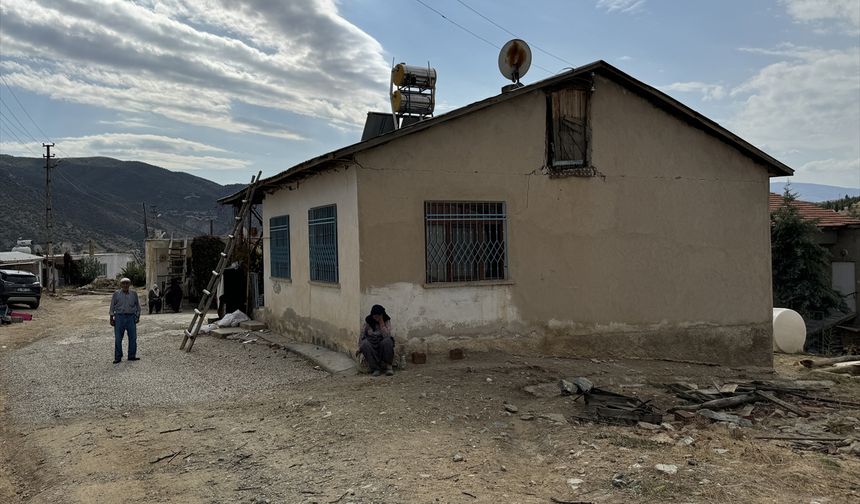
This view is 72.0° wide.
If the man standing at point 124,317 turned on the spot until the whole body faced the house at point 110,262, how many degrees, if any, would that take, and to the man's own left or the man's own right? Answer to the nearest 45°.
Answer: approximately 180°

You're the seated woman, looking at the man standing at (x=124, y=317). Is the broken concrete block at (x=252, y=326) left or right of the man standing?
right

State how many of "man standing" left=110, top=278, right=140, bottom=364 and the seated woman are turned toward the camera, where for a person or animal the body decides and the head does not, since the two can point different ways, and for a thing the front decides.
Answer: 2

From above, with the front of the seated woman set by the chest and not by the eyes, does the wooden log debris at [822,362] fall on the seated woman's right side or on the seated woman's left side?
on the seated woman's left side

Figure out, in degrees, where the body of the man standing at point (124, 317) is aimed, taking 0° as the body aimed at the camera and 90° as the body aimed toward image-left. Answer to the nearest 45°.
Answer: approximately 0°

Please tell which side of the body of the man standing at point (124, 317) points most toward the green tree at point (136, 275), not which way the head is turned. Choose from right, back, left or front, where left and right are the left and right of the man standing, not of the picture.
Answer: back

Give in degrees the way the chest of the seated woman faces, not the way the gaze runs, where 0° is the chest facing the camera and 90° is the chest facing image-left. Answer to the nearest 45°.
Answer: approximately 0°
